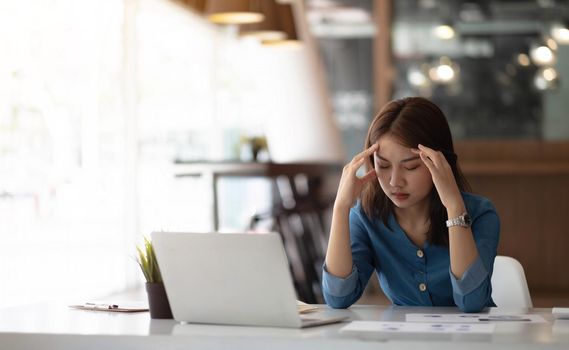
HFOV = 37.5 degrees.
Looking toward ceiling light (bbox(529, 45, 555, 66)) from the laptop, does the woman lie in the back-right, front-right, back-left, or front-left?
front-right

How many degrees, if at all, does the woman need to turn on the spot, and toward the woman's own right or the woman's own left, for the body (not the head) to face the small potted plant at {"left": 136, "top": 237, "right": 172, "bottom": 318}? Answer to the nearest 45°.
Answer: approximately 45° to the woman's own right

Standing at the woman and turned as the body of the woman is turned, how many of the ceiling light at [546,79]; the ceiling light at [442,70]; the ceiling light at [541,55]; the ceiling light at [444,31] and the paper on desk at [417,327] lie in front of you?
1

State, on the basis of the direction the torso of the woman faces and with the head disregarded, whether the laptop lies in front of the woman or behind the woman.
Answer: in front

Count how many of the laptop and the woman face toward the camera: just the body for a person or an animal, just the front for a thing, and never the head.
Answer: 1

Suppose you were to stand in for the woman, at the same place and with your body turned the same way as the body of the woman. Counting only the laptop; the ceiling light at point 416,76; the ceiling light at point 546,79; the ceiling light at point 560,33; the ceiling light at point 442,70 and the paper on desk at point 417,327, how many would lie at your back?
4

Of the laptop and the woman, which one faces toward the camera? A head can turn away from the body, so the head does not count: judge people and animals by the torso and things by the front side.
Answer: the woman

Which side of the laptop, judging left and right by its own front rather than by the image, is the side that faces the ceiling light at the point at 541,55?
front

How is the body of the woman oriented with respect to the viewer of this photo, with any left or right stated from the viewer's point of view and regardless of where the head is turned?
facing the viewer

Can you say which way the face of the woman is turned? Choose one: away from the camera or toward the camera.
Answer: toward the camera

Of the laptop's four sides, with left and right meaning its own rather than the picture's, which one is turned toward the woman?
front

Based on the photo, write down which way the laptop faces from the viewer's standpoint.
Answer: facing away from the viewer and to the right of the viewer

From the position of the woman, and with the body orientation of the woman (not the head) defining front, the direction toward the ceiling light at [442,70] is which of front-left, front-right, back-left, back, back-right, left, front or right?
back

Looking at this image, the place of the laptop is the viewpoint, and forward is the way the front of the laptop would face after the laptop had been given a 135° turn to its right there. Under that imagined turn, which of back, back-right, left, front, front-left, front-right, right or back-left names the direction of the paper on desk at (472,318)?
left

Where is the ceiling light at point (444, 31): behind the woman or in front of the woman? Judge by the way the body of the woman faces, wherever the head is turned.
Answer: behind

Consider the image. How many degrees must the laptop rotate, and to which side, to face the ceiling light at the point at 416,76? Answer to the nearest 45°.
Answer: approximately 45° to its left
